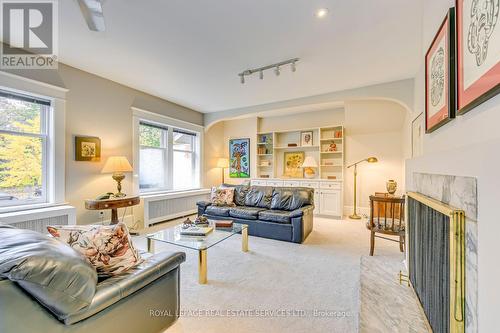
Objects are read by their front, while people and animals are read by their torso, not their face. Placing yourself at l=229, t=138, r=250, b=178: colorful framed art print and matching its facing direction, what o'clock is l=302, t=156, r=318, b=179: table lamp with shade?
The table lamp with shade is roughly at 10 o'clock from the colorful framed art print.

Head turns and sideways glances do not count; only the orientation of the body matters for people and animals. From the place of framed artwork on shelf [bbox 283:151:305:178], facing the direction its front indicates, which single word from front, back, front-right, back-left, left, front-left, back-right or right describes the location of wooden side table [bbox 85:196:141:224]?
front-right

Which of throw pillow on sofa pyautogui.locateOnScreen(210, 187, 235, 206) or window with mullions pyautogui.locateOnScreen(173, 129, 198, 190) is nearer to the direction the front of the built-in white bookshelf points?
the throw pillow on sofa

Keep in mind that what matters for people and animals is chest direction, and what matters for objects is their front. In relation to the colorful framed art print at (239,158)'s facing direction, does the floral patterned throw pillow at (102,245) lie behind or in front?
in front

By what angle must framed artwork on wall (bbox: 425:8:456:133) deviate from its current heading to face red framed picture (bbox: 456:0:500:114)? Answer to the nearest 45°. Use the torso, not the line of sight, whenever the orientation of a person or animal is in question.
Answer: approximately 90° to its left

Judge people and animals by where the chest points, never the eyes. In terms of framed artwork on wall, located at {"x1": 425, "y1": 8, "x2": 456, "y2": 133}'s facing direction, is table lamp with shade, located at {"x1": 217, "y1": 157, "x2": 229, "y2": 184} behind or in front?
in front

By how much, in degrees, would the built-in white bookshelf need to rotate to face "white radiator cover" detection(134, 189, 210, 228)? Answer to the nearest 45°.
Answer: approximately 45° to its right

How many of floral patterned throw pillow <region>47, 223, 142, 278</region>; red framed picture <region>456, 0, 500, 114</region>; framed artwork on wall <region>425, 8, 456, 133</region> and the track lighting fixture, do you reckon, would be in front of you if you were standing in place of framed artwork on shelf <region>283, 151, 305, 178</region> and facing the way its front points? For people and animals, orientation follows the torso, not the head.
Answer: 4

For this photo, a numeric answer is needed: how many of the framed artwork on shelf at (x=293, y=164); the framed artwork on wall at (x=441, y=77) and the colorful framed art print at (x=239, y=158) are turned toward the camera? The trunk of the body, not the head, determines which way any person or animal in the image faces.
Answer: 2

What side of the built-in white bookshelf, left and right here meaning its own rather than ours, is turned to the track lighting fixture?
front

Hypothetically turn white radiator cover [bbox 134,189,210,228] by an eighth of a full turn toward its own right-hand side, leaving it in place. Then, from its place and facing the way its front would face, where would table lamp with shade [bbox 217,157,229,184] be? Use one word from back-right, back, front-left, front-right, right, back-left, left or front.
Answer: back-left

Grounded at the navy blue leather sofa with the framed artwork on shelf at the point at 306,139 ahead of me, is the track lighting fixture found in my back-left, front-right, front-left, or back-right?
back-right

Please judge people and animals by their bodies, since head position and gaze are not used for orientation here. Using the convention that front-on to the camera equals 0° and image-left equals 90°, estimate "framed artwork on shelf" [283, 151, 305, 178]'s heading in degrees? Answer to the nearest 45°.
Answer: approximately 0°

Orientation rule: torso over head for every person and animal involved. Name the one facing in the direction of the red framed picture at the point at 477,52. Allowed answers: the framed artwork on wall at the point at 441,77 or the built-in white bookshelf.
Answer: the built-in white bookshelf

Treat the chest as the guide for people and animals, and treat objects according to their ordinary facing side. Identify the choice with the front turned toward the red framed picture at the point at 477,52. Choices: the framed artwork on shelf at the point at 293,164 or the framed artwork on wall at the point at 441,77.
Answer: the framed artwork on shelf at the point at 293,164

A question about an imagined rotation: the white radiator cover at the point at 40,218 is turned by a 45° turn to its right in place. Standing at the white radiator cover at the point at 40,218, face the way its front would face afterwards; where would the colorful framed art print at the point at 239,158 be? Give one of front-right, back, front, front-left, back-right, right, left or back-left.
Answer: left

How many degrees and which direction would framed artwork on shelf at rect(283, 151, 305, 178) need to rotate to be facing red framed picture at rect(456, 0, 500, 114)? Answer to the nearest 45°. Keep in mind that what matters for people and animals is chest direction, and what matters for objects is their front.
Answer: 0° — it already faces it
